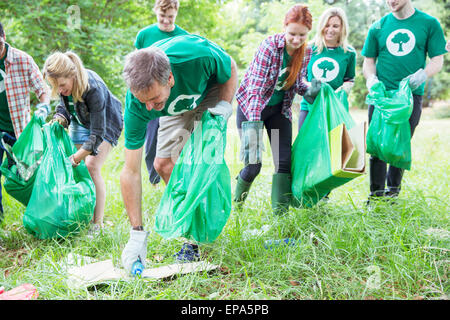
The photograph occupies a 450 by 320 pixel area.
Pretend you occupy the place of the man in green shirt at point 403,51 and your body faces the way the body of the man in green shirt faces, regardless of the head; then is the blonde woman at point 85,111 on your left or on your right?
on your right

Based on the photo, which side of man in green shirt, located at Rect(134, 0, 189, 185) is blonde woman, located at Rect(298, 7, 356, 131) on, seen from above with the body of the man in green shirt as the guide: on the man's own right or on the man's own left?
on the man's own left

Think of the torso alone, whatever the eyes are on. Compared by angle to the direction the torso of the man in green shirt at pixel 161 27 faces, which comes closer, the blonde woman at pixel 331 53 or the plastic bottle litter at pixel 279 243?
the plastic bottle litter

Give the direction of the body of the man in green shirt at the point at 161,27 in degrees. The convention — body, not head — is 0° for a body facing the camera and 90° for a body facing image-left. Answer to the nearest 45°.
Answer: approximately 0°

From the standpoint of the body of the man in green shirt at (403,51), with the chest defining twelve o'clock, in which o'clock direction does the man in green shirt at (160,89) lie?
the man in green shirt at (160,89) is roughly at 1 o'clock from the man in green shirt at (403,51).

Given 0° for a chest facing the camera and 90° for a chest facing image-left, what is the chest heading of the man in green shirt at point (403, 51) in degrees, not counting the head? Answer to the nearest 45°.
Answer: approximately 0°
